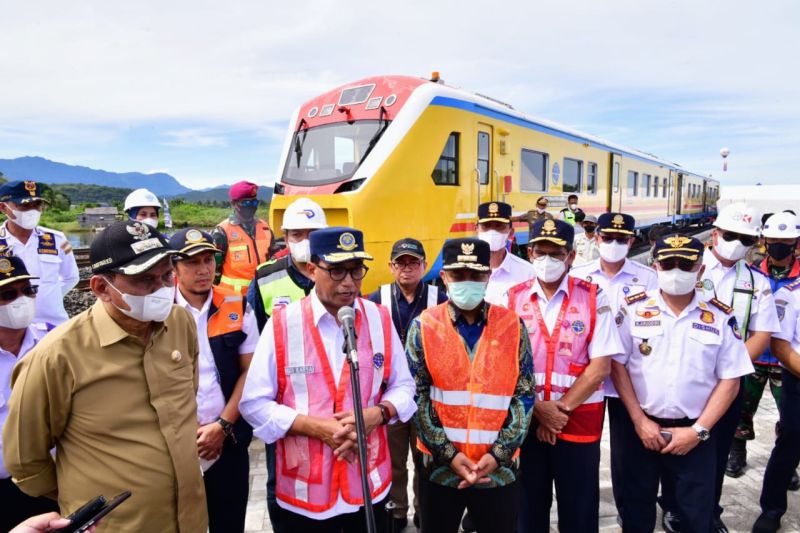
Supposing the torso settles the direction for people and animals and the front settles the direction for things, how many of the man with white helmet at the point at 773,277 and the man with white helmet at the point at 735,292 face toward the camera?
2

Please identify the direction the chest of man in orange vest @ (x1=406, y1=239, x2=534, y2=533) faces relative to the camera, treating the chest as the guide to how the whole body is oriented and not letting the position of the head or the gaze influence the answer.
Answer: toward the camera

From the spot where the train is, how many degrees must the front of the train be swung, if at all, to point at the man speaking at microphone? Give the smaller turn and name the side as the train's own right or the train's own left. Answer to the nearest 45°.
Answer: approximately 45° to the train's own left

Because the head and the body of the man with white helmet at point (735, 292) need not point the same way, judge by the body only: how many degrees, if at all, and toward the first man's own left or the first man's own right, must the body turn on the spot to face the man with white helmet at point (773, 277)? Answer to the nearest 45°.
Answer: approximately 135° to the first man's own left

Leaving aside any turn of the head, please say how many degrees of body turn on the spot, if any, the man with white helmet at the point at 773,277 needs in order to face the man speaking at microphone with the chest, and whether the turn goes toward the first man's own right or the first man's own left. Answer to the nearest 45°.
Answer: approximately 45° to the first man's own right

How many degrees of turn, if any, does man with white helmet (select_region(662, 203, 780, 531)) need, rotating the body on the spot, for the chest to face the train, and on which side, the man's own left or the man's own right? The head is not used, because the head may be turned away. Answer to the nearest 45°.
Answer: approximately 135° to the man's own right

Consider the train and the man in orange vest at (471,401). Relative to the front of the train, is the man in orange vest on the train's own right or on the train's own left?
on the train's own left

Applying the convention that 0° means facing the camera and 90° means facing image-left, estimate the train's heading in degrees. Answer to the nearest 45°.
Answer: approximately 45°

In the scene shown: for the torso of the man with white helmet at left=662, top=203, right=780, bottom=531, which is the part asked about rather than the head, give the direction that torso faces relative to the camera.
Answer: toward the camera

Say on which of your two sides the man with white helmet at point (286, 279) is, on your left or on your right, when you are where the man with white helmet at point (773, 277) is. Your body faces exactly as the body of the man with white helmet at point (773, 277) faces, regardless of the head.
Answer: on your right

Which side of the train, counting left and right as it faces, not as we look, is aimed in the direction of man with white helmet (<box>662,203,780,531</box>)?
front

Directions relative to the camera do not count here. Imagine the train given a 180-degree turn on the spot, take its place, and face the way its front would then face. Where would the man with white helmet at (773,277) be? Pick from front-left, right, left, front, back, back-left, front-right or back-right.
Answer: right
